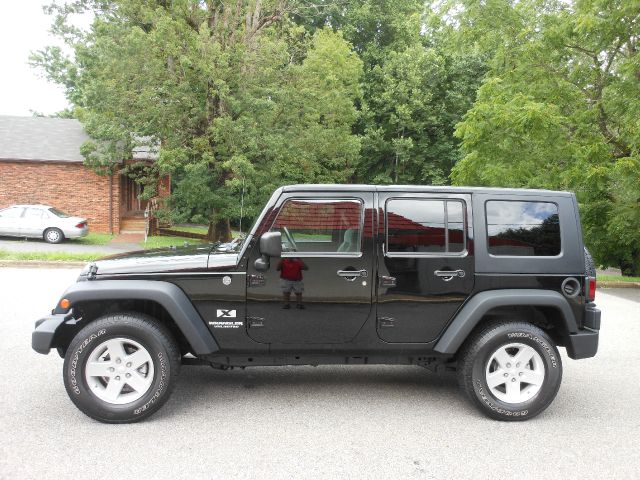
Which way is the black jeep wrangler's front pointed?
to the viewer's left

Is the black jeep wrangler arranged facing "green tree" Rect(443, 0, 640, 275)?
no

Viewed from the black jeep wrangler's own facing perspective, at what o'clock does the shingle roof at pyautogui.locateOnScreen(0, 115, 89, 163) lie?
The shingle roof is roughly at 2 o'clock from the black jeep wrangler.

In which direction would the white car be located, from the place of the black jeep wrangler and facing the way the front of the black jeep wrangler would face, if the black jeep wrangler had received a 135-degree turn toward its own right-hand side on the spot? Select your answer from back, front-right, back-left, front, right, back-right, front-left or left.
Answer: left

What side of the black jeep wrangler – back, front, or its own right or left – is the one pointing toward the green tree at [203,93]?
right

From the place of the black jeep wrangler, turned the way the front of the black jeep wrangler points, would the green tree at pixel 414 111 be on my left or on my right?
on my right

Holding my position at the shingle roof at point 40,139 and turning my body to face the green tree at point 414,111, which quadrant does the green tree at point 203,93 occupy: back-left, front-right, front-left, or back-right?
front-right
